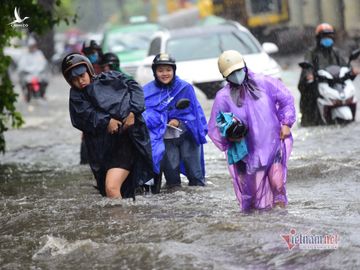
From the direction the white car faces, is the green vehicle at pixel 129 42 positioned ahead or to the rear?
to the rear

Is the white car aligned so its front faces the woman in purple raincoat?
yes

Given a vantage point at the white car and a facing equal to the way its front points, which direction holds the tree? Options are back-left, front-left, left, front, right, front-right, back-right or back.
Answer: front-right

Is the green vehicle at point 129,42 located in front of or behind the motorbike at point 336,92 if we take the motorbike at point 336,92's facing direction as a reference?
behind

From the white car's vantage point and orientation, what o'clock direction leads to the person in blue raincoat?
The person in blue raincoat is roughly at 12 o'clock from the white car.

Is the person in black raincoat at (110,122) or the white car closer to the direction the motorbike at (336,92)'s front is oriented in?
the person in black raincoat

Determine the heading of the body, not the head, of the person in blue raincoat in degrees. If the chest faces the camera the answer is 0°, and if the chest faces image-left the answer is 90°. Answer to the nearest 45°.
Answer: approximately 0°

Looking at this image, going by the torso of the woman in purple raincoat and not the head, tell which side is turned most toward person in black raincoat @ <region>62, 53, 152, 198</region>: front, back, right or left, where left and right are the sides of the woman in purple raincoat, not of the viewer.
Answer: right

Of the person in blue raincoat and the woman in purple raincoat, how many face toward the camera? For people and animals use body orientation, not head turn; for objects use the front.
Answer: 2
